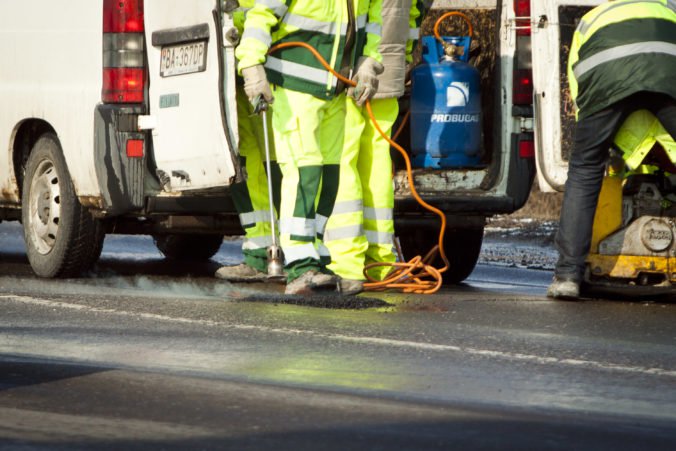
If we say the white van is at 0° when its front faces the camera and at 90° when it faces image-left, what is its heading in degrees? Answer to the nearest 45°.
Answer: approximately 135°

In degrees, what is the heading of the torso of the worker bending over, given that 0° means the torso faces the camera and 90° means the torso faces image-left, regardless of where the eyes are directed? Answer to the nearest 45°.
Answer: approximately 180°

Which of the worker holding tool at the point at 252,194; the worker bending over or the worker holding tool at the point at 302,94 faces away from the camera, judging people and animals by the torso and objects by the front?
the worker bending over

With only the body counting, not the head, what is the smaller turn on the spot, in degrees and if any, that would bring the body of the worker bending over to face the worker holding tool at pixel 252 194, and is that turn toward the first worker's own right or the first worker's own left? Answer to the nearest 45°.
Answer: approximately 90° to the first worker's own left

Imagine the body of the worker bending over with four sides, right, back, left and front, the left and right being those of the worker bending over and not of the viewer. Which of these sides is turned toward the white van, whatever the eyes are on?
left

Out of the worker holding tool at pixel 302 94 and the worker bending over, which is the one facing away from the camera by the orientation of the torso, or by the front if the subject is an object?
the worker bending over

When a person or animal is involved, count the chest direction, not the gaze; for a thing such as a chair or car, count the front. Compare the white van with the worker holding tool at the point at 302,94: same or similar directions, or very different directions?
very different directions

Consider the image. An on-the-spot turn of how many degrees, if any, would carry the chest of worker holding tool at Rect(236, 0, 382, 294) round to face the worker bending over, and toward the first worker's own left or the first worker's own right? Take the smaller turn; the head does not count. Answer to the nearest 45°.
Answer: approximately 45° to the first worker's own left
